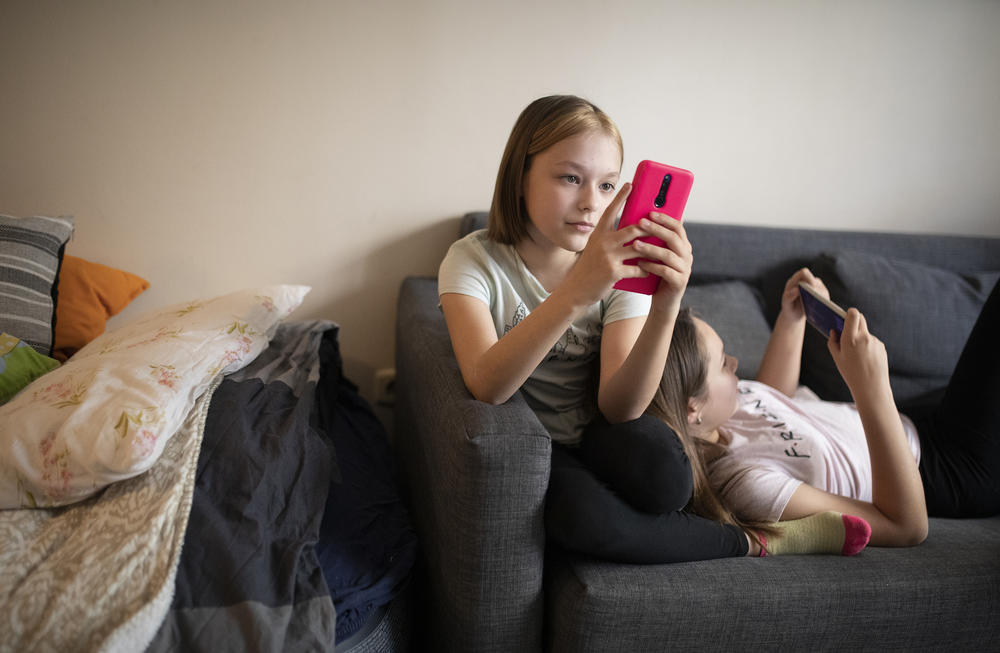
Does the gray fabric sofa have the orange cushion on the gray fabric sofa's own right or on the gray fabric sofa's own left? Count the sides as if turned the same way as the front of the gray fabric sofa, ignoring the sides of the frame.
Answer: on the gray fabric sofa's own right

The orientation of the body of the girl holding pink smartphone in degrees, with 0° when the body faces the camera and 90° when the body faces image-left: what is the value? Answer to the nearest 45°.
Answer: approximately 315°

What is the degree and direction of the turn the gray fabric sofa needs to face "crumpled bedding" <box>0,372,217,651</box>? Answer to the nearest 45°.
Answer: approximately 45° to its right

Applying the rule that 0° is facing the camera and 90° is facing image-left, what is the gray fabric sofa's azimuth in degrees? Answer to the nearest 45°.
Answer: approximately 0°

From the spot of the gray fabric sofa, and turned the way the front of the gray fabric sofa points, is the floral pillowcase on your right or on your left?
on your right

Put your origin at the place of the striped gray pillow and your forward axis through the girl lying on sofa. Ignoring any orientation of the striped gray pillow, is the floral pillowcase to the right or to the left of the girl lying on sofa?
right

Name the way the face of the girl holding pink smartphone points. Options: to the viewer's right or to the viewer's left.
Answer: to the viewer's right

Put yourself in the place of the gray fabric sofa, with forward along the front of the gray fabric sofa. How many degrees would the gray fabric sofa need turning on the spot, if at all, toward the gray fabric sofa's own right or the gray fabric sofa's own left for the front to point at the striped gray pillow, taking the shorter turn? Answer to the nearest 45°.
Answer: approximately 90° to the gray fabric sofa's own right

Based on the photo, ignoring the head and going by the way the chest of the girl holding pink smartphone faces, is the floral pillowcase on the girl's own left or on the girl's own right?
on the girl's own right

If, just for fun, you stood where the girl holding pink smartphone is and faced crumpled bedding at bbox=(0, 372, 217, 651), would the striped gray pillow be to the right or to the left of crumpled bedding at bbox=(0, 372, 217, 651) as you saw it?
right
